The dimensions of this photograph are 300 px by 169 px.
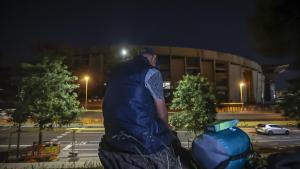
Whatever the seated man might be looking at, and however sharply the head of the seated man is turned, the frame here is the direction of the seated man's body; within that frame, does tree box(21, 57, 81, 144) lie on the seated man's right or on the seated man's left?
on the seated man's left

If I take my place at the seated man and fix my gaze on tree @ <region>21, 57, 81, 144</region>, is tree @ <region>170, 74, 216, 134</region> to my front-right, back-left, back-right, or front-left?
front-right

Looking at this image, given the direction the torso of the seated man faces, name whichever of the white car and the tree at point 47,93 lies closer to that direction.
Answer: the white car

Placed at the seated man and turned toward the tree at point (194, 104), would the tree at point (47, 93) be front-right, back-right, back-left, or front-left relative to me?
front-left

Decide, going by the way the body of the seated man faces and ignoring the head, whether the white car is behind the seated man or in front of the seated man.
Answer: in front

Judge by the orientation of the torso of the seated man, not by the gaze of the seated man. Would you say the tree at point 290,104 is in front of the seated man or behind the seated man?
in front

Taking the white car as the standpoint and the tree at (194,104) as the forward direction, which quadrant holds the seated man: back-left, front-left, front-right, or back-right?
front-left

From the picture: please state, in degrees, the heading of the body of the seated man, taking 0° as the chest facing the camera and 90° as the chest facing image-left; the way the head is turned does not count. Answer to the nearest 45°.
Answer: approximately 225°

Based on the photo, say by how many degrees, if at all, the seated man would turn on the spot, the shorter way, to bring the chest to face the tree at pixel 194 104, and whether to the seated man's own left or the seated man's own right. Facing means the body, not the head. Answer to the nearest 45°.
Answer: approximately 45° to the seated man's own left
